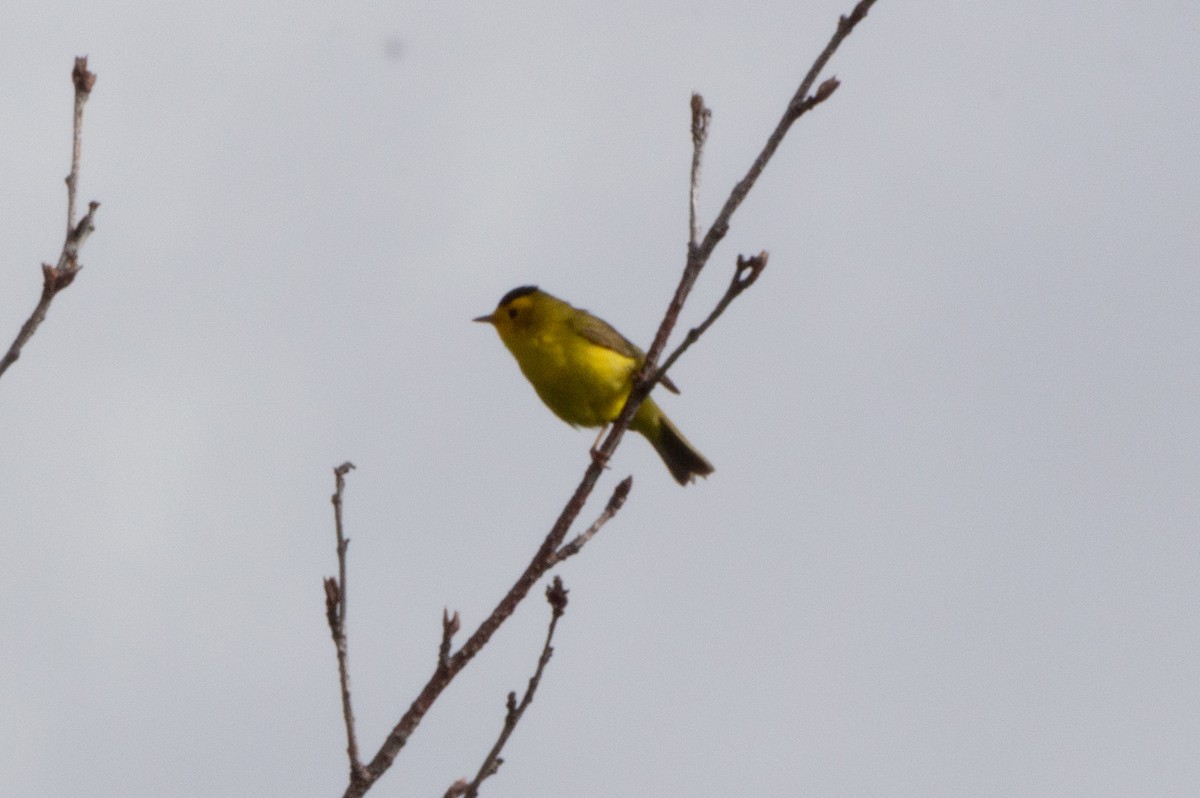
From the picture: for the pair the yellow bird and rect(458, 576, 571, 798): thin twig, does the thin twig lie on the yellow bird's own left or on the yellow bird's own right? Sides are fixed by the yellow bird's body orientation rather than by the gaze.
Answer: on the yellow bird's own left

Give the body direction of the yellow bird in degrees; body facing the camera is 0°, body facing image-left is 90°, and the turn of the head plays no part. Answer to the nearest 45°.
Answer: approximately 90°
